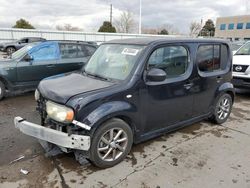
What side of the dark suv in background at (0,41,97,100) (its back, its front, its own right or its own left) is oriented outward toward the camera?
left

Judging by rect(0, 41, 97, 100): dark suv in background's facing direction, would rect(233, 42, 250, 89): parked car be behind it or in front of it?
behind

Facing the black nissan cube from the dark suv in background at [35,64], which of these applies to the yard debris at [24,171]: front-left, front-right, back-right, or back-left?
front-right

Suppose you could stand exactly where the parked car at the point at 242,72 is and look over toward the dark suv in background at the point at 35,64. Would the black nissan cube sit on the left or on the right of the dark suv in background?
left

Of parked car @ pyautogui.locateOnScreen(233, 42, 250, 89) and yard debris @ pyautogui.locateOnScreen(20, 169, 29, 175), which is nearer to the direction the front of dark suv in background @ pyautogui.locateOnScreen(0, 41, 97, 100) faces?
the yard debris

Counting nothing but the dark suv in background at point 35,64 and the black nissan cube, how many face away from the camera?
0

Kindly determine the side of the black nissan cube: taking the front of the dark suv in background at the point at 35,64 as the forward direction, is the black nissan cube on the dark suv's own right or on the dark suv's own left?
on the dark suv's own left

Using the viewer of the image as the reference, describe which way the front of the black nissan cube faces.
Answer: facing the viewer and to the left of the viewer

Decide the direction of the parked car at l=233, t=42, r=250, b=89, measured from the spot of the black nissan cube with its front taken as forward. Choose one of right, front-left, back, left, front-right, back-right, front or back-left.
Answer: back

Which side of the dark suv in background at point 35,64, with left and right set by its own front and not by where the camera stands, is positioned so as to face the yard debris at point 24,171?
left

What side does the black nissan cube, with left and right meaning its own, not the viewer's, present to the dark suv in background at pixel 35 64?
right

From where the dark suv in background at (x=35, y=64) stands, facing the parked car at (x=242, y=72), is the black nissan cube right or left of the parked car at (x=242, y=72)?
right

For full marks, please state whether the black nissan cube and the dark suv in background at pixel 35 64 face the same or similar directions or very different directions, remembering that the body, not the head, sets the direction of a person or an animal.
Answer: same or similar directions
